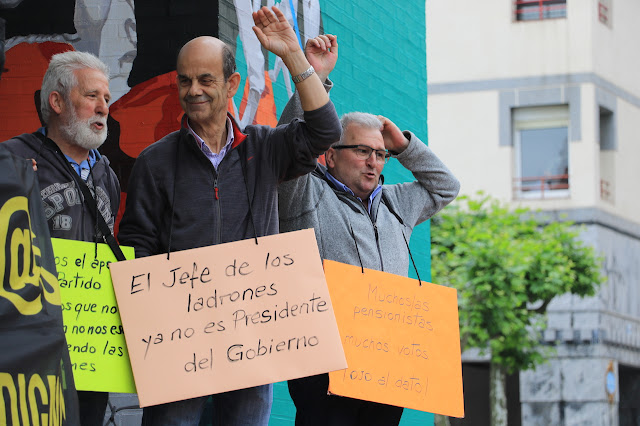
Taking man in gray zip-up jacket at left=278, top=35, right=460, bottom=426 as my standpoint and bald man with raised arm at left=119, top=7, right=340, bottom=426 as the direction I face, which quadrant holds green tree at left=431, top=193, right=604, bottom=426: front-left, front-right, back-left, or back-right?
back-right

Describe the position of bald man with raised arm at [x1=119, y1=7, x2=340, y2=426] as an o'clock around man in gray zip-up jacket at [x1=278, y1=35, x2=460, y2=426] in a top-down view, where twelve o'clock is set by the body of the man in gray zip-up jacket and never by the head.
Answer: The bald man with raised arm is roughly at 3 o'clock from the man in gray zip-up jacket.

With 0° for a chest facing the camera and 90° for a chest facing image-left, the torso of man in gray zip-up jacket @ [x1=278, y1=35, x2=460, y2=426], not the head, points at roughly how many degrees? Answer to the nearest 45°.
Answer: approximately 315°

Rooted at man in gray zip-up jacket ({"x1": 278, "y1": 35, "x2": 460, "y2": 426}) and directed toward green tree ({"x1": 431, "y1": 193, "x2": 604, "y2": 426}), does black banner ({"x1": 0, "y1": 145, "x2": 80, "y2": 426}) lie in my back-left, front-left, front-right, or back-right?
back-left

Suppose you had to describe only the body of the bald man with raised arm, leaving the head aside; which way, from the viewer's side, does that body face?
toward the camera

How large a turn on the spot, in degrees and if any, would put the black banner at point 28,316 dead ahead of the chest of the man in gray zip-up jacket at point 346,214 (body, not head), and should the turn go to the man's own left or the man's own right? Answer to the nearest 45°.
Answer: approximately 90° to the man's own right

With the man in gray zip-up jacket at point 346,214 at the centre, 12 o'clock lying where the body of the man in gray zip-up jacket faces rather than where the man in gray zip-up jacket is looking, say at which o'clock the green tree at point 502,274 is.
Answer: The green tree is roughly at 8 o'clock from the man in gray zip-up jacket.

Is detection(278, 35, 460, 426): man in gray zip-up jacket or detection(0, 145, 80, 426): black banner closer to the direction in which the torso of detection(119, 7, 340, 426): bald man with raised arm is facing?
the black banner

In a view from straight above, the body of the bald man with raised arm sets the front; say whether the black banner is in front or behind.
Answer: in front

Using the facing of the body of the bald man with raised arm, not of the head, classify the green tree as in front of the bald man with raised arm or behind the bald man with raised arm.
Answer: behind

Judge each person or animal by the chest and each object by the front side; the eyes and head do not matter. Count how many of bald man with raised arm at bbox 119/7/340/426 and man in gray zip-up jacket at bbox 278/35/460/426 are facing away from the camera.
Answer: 0
